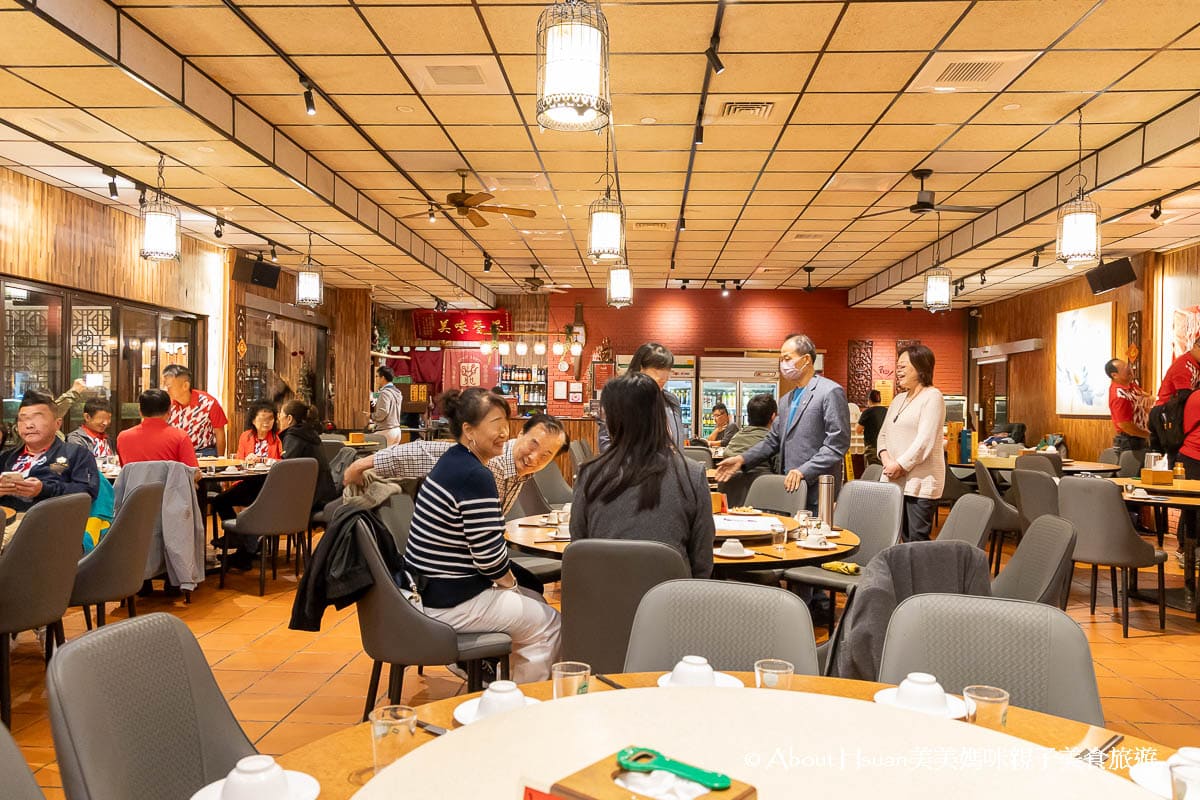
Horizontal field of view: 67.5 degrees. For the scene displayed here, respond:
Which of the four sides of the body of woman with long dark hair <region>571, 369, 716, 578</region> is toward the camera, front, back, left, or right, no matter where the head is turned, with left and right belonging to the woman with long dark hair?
back

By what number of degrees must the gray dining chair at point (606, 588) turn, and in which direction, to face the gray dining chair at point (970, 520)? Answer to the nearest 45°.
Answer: approximately 45° to its right

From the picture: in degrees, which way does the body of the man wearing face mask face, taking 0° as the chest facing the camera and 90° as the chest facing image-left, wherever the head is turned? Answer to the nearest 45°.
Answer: approximately 45°

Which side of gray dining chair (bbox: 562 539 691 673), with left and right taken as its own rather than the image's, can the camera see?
back

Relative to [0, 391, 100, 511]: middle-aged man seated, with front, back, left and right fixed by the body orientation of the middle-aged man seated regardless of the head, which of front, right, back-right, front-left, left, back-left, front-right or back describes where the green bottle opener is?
front-left

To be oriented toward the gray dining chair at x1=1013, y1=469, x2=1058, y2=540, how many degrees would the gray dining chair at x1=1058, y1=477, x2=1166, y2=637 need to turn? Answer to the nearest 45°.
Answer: approximately 90° to its left

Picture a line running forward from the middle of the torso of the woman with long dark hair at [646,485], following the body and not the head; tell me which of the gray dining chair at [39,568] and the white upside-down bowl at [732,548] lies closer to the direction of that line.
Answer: the white upside-down bowl

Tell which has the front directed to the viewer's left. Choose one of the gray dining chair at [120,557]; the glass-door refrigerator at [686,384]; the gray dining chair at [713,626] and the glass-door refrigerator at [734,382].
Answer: the gray dining chair at [120,557]

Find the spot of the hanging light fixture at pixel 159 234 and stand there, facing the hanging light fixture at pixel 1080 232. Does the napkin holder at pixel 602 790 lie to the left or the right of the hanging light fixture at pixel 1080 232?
right
